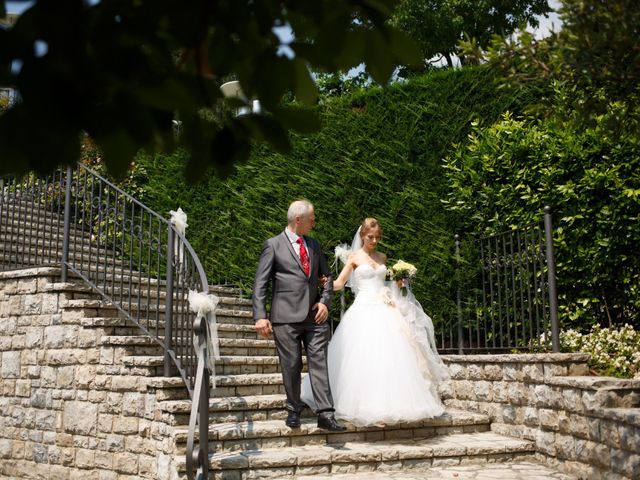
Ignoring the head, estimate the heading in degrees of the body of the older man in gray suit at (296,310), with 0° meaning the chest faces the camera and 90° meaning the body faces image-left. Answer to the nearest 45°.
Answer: approximately 315°

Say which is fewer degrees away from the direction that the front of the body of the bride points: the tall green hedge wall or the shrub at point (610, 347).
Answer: the shrub

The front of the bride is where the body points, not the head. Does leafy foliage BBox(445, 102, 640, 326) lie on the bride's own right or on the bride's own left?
on the bride's own left

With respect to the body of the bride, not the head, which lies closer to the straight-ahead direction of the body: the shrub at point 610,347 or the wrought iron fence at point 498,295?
the shrub

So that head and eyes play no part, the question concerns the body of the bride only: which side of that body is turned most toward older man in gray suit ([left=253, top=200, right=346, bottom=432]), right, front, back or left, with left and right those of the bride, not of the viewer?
right

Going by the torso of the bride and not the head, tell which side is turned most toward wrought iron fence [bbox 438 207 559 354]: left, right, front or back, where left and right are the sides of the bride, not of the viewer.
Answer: left
